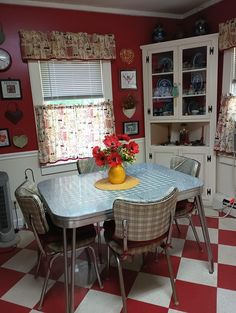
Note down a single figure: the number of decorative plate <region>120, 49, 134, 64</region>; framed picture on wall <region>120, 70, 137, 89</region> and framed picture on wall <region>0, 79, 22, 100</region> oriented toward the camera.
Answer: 3

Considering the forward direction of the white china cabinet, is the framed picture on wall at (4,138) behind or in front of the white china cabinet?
in front

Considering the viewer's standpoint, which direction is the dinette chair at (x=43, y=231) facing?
facing away from the viewer and to the right of the viewer

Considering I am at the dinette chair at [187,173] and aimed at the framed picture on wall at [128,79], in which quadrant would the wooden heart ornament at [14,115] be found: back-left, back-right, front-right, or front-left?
front-left

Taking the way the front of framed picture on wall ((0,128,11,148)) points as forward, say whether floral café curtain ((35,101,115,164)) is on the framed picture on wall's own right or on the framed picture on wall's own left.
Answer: on the framed picture on wall's own left

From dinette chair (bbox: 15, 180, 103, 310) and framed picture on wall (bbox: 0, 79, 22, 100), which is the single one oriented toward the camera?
the framed picture on wall

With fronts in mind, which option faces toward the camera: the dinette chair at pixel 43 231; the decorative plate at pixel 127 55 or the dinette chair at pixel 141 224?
the decorative plate

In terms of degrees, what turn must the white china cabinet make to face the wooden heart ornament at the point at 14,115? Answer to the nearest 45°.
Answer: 0° — it already faces it

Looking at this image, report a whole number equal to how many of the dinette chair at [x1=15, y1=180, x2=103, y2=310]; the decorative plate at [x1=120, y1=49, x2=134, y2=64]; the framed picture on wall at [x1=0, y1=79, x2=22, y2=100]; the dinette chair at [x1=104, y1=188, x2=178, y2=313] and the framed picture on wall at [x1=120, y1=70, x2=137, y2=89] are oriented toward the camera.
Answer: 3

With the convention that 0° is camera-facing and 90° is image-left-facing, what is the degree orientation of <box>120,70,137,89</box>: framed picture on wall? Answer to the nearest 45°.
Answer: approximately 0°

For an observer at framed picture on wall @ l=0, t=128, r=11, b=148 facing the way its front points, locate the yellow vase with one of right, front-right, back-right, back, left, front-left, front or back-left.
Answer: front

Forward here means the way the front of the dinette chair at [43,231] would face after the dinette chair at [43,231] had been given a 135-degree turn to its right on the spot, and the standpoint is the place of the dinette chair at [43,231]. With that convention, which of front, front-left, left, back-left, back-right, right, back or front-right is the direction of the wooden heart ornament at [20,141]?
back

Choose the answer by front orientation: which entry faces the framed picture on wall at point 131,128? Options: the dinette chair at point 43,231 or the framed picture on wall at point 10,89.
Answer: the dinette chair

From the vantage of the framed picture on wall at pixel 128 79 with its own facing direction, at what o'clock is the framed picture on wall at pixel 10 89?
the framed picture on wall at pixel 10 89 is roughly at 2 o'clock from the framed picture on wall at pixel 128 79.

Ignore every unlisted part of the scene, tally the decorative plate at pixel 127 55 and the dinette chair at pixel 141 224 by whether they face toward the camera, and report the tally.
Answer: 1

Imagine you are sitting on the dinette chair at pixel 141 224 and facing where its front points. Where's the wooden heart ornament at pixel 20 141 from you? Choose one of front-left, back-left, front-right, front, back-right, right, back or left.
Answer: front

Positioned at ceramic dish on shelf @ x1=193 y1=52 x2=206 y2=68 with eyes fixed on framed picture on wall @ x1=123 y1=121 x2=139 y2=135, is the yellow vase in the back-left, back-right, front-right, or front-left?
front-left

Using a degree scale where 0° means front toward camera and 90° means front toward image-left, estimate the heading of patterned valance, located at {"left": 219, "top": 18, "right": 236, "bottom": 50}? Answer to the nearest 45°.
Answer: approximately 45°

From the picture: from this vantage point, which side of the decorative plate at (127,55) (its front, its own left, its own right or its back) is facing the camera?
front

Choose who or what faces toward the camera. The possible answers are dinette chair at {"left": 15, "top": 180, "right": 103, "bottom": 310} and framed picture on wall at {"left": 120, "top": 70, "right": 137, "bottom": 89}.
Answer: the framed picture on wall

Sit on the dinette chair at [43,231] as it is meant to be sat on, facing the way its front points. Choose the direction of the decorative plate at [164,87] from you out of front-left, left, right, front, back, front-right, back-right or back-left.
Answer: front
